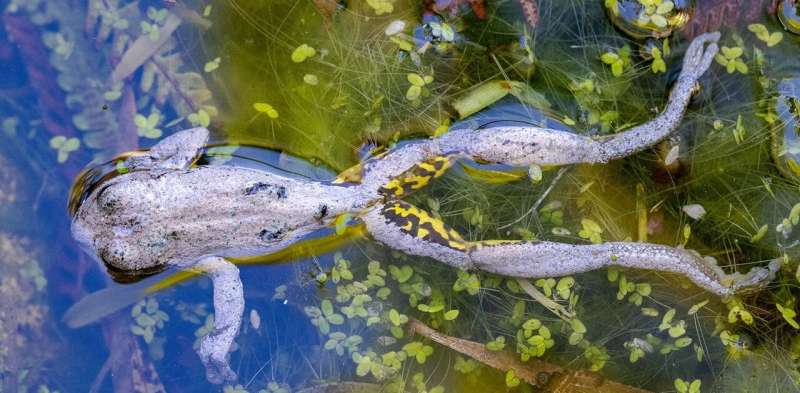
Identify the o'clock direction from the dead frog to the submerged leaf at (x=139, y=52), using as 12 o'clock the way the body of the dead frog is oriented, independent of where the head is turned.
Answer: The submerged leaf is roughly at 1 o'clock from the dead frog.

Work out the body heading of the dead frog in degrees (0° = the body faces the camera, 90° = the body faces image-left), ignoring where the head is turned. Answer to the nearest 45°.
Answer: approximately 90°

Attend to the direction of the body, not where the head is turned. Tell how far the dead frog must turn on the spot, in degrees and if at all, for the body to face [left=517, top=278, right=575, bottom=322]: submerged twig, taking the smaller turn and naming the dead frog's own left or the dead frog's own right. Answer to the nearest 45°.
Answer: approximately 180°

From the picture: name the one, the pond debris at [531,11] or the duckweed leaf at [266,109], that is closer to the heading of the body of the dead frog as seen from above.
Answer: the duckweed leaf

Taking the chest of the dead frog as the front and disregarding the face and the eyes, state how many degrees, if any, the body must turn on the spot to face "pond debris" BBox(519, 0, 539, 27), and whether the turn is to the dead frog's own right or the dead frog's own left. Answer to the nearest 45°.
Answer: approximately 135° to the dead frog's own right

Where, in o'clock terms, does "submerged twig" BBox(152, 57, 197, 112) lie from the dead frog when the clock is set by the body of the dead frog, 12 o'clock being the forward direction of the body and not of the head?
The submerged twig is roughly at 1 o'clock from the dead frog.

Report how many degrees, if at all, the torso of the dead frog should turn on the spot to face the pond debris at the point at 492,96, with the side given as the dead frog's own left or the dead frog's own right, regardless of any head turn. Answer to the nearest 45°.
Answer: approximately 135° to the dead frog's own right

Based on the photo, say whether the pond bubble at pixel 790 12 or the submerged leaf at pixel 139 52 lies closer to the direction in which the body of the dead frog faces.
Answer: the submerged leaf

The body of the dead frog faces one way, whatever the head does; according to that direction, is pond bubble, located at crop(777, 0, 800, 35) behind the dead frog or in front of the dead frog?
behind

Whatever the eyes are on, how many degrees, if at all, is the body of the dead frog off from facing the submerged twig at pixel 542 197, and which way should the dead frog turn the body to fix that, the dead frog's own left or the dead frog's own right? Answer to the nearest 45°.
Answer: approximately 180°
